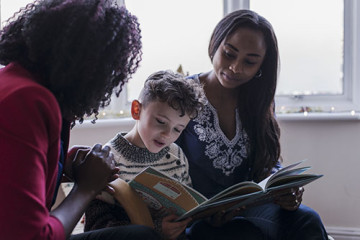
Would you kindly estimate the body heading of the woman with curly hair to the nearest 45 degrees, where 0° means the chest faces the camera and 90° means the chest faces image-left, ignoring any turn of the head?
approximately 270°

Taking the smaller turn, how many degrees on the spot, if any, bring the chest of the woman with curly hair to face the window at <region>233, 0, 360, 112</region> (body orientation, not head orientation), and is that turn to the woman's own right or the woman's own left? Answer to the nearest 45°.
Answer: approximately 45° to the woman's own left

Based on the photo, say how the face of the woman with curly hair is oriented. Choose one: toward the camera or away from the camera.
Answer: away from the camera
